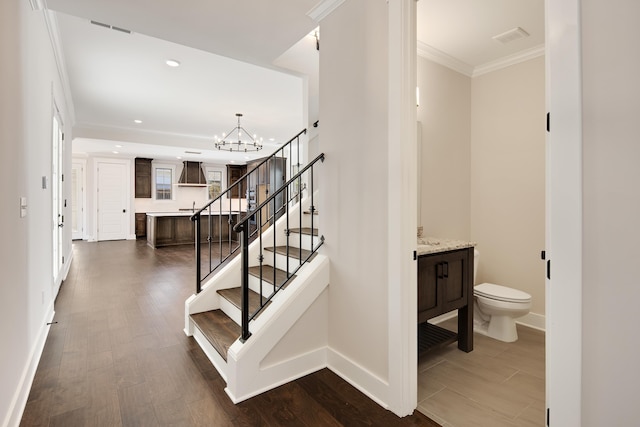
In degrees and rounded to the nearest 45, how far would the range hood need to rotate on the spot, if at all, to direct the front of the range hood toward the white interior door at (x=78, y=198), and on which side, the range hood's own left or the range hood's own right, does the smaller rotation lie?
approximately 90° to the range hood's own right

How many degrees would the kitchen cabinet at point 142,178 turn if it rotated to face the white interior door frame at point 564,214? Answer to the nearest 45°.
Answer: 0° — it already faces it

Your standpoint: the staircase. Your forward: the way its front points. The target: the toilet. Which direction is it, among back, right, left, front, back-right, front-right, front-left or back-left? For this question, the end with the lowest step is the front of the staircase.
back-left

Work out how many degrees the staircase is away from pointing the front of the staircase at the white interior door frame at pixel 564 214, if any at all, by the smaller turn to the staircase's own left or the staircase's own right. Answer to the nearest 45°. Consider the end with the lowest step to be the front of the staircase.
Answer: approximately 90° to the staircase's own left

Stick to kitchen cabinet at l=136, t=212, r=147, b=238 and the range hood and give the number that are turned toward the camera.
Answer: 2

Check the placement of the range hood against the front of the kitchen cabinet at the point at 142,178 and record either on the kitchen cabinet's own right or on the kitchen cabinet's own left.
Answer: on the kitchen cabinet's own left
